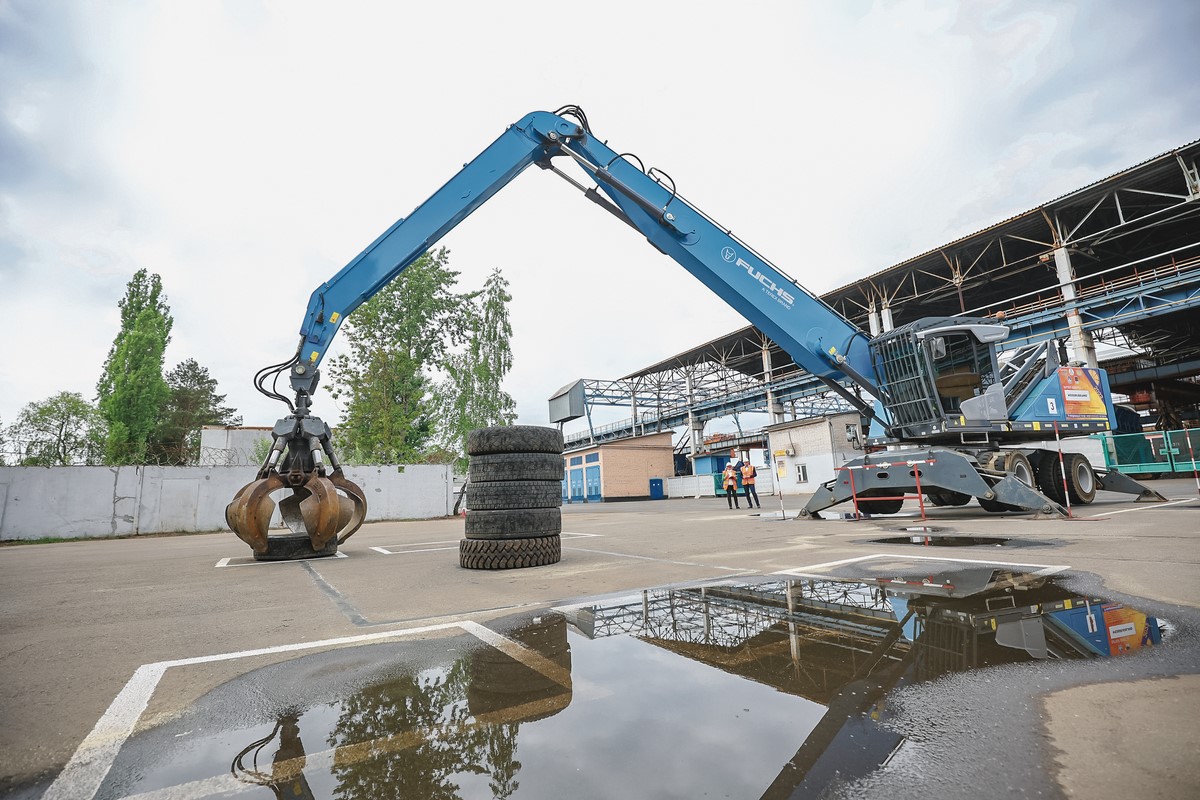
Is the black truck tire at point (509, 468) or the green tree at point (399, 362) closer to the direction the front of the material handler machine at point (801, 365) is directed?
the black truck tire

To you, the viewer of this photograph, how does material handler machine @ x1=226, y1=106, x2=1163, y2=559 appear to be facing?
facing the viewer and to the left of the viewer

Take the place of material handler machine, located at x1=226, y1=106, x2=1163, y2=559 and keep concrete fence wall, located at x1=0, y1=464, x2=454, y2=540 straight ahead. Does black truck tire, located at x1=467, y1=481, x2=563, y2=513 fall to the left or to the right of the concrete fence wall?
left

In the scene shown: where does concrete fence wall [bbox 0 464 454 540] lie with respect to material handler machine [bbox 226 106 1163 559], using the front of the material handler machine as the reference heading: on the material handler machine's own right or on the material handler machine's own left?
on the material handler machine's own right

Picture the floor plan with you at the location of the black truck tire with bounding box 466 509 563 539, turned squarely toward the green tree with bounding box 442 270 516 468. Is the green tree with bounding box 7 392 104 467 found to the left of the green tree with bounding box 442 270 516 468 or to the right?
left

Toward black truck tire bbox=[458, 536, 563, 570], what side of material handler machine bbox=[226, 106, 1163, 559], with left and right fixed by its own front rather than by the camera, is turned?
front

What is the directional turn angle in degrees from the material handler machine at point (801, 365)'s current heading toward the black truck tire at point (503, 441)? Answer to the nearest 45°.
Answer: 0° — it already faces it

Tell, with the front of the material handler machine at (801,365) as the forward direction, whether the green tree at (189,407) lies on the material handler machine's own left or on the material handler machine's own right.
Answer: on the material handler machine's own right

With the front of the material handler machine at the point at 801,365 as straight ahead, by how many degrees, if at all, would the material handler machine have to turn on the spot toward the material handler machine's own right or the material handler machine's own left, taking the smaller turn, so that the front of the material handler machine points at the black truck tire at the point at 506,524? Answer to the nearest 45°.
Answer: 0° — it already faces it

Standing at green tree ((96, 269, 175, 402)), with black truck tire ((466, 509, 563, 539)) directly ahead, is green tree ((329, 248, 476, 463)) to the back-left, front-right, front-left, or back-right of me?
front-left

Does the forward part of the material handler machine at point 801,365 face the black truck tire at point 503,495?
yes
